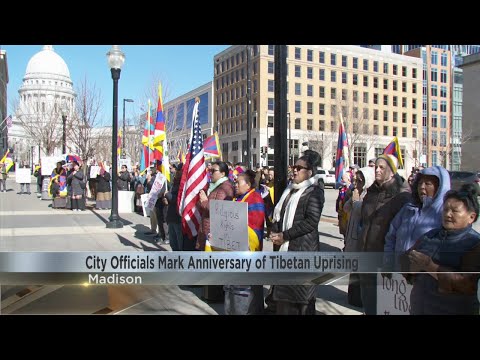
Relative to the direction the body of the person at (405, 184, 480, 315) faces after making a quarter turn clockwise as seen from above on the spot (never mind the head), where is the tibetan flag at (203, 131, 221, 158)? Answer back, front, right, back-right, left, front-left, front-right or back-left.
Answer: front

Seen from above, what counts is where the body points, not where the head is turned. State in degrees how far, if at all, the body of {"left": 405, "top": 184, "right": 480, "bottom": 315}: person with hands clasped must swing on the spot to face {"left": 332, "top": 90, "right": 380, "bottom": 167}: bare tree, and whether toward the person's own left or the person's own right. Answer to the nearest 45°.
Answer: approximately 135° to the person's own right

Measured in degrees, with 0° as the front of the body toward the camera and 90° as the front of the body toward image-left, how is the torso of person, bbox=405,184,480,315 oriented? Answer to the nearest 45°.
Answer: approximately 45°

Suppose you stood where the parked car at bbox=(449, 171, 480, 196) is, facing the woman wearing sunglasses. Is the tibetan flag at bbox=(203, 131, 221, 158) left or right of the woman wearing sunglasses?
right

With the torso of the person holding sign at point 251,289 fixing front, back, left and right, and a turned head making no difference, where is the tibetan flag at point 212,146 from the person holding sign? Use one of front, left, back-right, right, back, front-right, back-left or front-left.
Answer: back-right
